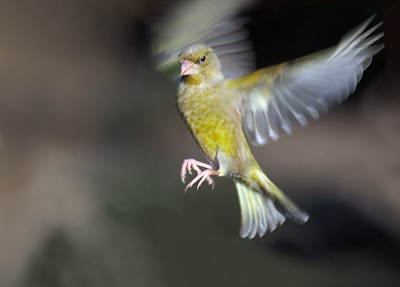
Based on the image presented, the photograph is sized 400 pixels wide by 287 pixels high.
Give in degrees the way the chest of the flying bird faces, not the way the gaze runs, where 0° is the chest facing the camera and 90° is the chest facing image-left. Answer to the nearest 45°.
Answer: approximately 45°
